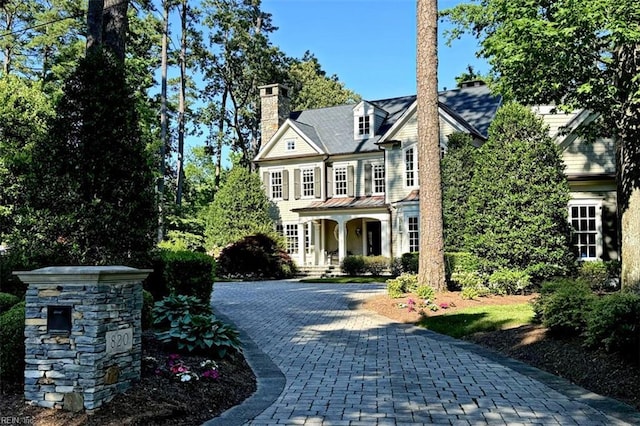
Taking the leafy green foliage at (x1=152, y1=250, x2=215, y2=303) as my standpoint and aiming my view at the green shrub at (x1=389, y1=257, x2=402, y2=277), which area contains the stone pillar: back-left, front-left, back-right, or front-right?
back-right

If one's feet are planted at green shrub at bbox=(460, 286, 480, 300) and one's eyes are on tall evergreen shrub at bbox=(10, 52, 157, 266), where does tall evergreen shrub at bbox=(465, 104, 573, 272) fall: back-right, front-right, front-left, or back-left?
back-right

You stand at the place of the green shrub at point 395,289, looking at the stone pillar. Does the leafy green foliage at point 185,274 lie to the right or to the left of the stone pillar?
right

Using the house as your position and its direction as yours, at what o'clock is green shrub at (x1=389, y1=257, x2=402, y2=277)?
The green shrub is roughly at 11 o'clock from the house.

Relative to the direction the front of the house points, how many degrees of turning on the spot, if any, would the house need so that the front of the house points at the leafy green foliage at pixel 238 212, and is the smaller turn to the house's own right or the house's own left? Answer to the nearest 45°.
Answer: approximately 45° to the house's own right

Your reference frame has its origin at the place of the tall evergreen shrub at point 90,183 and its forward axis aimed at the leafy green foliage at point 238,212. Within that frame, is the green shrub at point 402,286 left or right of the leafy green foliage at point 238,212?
right

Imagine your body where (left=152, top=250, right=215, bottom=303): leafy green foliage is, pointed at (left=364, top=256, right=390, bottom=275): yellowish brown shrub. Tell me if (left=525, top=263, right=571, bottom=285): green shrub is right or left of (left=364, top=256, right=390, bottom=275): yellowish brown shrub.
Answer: right

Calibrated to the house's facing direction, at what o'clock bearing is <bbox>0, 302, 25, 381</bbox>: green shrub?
The green shrub is roughly at 12 o'clock from the house.

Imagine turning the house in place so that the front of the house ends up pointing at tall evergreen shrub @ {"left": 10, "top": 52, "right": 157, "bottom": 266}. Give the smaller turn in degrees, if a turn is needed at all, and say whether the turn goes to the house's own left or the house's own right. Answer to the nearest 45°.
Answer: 0° — it already faces it

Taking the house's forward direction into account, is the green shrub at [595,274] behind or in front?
in front

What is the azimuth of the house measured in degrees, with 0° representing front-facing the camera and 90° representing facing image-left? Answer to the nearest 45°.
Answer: approximately 0°

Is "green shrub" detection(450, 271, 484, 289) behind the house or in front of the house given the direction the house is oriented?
in front
